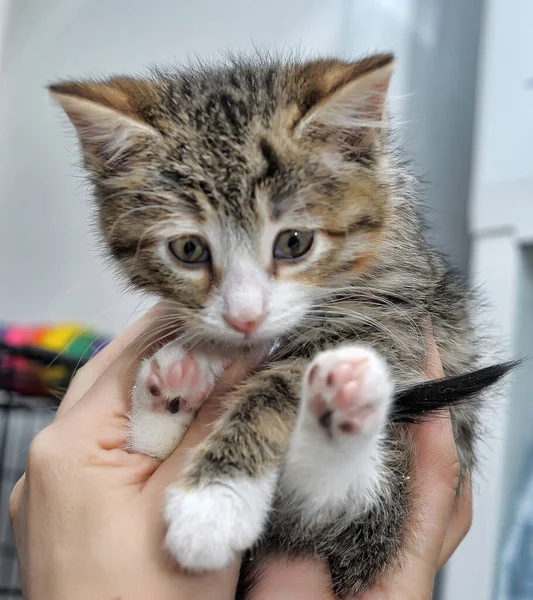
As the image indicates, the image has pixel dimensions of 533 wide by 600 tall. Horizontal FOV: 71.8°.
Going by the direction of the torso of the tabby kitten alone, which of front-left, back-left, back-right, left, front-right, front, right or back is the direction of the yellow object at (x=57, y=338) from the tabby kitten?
right

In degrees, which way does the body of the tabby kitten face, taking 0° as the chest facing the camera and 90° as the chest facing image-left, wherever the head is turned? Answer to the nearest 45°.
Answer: approximately 45°
